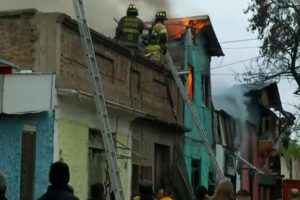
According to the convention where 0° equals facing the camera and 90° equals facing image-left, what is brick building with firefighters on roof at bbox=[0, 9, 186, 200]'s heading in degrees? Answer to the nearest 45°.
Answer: approximately 315°

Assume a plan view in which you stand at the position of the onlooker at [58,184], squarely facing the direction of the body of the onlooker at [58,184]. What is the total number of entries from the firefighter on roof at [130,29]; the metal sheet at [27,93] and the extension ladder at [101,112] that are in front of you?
3

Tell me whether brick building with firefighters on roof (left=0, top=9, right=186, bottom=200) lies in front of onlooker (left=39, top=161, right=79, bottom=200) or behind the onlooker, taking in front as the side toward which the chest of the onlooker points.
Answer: in front

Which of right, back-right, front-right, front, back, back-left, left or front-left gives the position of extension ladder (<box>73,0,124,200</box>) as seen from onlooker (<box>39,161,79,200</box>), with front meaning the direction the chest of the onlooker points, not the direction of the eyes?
front

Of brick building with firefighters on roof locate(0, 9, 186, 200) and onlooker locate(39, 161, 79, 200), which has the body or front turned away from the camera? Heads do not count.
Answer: the onlooker

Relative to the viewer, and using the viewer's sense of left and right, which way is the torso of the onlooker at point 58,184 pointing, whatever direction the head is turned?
facing away from the viewer

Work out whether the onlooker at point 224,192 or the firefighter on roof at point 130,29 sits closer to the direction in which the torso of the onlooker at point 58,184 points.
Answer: the firefighter on roof
